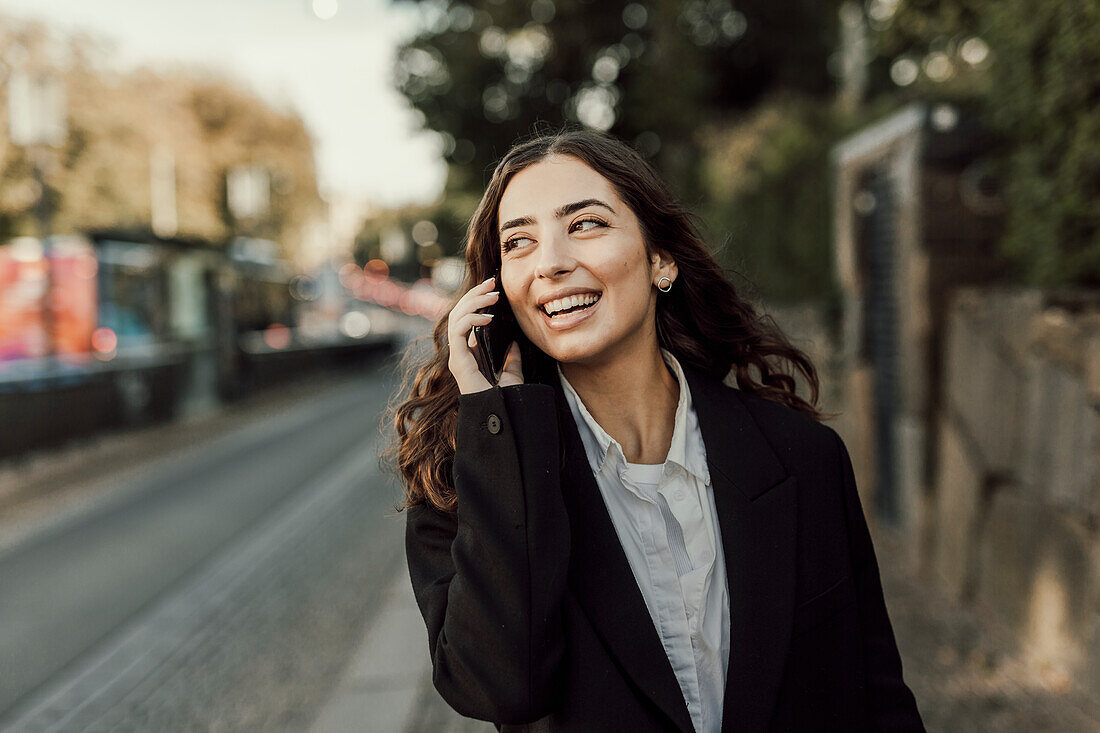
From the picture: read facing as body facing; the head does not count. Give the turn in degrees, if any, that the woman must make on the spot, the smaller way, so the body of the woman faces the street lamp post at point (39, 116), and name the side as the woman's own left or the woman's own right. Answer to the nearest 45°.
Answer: approximately 135° to the woman's own right

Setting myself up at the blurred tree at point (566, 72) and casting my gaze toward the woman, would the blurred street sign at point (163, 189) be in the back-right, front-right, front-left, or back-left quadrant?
back-right

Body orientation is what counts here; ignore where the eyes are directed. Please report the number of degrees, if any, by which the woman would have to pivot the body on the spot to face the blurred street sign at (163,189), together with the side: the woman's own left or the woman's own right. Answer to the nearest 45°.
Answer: approximately 135° to the woman's own right

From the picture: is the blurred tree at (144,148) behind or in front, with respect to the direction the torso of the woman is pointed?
behind

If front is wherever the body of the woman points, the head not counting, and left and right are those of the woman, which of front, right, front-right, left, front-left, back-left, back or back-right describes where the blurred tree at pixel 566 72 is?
back

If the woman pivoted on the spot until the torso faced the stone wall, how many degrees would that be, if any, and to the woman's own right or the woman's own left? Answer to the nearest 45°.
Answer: approximately 135° to the woman's own left

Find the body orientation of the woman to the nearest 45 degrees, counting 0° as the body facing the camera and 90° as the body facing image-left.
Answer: approximately 0°
